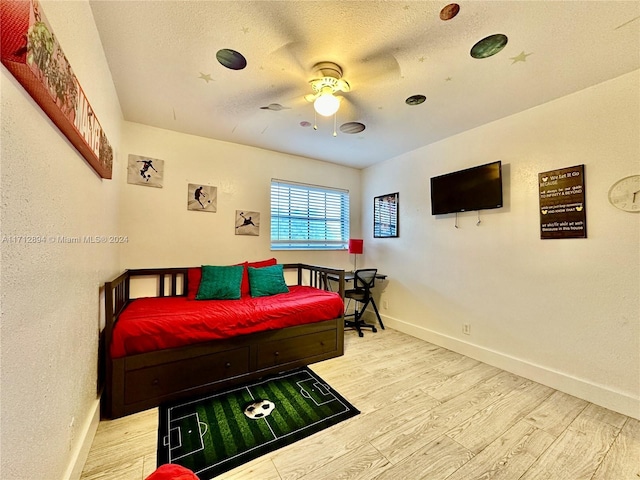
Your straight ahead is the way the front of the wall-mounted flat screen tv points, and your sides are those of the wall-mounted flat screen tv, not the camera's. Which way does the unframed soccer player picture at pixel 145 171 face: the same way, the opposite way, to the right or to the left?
to the left

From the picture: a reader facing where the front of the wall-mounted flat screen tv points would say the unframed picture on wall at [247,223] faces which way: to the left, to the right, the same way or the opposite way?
to the left

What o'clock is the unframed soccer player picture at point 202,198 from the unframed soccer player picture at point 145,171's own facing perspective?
the unframed soccer player picture at point 202,198 is roughly at 9 o'clock from the unframed soccer player picture at point 145,171.

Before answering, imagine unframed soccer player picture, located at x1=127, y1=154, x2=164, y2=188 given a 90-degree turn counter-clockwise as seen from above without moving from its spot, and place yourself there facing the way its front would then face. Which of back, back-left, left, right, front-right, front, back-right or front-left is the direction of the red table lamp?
front

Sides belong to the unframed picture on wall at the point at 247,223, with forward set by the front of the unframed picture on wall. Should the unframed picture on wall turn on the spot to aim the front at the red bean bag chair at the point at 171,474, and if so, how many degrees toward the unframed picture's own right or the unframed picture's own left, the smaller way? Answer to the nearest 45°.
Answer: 0° — it already faces it

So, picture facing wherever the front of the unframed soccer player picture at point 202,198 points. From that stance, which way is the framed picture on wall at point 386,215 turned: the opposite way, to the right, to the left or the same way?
to the right

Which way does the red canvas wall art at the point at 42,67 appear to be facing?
to the viewer's right
